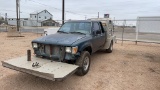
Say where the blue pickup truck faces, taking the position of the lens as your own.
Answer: facing the viewer and to the left of the viewer
